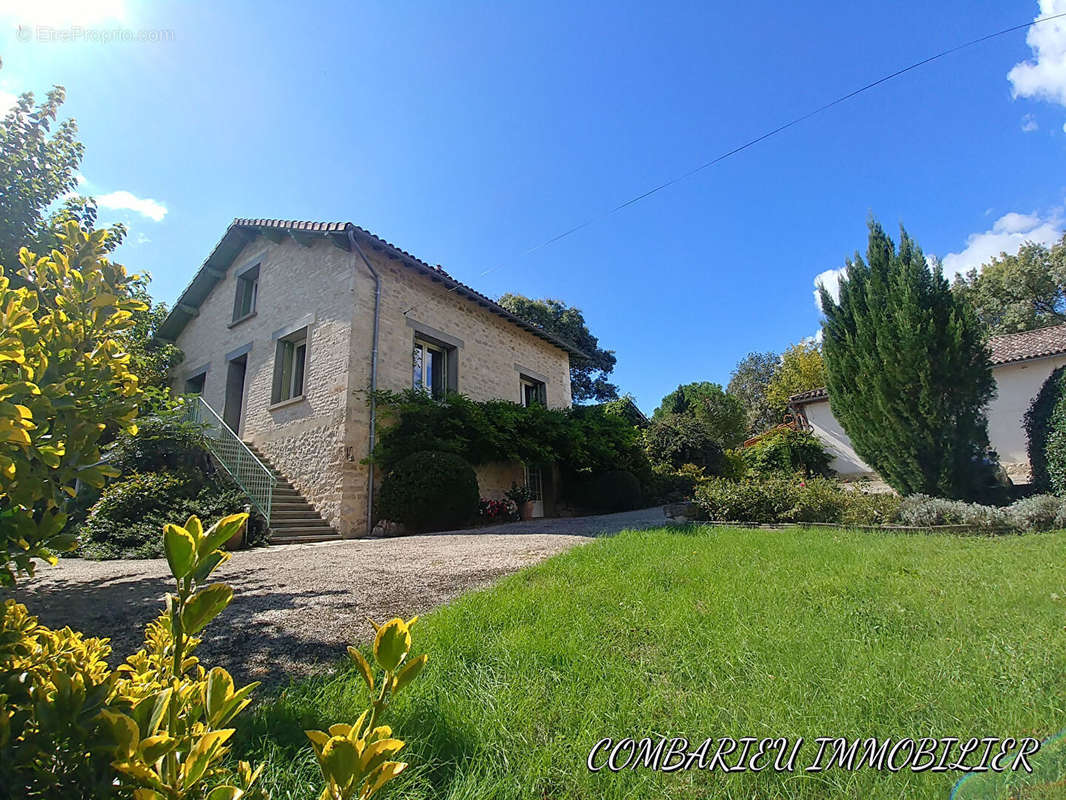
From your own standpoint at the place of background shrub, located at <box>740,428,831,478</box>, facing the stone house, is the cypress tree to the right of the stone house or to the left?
left

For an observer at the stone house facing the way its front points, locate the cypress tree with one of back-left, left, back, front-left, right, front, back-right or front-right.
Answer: left

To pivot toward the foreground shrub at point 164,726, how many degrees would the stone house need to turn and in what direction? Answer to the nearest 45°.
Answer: approximately 45° to its left

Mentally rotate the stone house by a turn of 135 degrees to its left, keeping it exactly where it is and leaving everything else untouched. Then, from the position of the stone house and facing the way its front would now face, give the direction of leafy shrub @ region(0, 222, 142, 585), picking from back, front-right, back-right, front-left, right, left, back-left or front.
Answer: right

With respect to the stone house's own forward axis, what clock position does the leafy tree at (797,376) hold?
The leafy tree is roughly at 7 o'clock from the stone house.

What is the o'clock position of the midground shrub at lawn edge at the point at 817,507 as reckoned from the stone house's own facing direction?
The midground shrub at lawn edge is roughly at 9 o'clock from the stone house.

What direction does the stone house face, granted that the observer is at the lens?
facing the viewer and to the left of the viewer

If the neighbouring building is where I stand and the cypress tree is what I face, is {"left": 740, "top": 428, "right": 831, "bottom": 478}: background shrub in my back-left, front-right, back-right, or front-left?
front-right

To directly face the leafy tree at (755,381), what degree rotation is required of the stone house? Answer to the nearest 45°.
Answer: approximately 180°

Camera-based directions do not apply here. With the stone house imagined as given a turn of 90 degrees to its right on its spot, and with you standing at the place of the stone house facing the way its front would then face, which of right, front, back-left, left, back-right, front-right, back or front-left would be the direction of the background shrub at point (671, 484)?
back-right

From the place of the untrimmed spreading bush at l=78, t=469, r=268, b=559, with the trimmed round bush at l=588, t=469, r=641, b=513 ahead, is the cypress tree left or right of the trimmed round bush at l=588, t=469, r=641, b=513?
right

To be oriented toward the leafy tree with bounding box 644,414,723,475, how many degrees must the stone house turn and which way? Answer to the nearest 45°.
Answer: approximately 135° to its left

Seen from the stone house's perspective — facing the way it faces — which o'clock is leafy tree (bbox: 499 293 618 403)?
The leafy tree is roughly at 6 o'clock from the stone house.

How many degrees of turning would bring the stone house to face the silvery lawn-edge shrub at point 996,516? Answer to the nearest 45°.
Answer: approximately 90° to its left

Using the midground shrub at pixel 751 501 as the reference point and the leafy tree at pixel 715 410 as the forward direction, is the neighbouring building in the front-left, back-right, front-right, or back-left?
front-right

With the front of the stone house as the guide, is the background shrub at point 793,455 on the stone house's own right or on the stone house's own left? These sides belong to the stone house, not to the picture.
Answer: on the stone house's own left

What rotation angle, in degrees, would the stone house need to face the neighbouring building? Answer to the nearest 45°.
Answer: approximately 135° to its left
